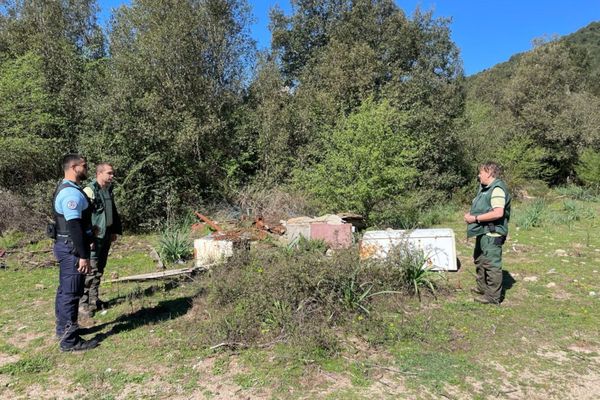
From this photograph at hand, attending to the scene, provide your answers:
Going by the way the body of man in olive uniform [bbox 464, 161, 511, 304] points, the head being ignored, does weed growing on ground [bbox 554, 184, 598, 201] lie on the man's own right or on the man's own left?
on the man's own right

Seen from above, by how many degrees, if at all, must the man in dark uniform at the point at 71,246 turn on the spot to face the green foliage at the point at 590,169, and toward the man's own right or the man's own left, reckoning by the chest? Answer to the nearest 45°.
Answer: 0° — they already face it

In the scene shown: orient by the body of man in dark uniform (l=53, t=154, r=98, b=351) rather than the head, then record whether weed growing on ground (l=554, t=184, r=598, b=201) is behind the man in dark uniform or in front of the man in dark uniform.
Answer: in front

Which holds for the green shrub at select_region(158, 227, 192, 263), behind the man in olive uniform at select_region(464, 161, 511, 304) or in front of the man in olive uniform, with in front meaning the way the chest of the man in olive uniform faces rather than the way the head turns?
in front

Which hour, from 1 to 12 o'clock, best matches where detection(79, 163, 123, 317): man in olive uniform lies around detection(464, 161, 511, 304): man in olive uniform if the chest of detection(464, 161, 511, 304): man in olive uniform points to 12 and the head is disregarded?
detection(79, 163, 123, 317): man in olive uniform is roughly at 11 o'clock from detection(464, 161, 511, 304): man in olive uniform.

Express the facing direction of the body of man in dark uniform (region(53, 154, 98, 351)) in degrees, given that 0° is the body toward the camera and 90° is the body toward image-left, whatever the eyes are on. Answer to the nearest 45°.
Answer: approximately 270°

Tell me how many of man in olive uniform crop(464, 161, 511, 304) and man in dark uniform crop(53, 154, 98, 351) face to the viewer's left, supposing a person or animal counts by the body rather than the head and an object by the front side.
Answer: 1

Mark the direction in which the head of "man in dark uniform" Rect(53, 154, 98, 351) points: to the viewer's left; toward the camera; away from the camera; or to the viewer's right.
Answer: to the viewer's right

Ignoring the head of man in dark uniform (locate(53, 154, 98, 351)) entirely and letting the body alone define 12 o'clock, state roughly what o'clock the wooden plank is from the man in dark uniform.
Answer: The wooden plank is roughly at 10 o'clock from the man in dark uniform.

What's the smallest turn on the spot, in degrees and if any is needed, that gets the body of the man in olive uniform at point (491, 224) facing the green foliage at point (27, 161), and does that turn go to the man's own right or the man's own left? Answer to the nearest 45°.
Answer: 0° — they already face it

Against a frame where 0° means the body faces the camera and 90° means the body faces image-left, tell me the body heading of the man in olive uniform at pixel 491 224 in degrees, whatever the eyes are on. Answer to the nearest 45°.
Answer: approximately 90°

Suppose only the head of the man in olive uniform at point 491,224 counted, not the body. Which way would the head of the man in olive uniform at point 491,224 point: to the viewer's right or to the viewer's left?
to the viewer's left

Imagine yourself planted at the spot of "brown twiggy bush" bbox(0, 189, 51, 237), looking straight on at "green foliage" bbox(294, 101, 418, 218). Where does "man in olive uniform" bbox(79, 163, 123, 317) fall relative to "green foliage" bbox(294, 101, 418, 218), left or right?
right

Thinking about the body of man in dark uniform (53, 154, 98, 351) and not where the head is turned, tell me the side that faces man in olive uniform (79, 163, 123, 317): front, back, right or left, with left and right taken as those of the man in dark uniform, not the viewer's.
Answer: left

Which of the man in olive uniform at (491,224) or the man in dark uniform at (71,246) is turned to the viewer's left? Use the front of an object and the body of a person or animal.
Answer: the man in olive uniform
